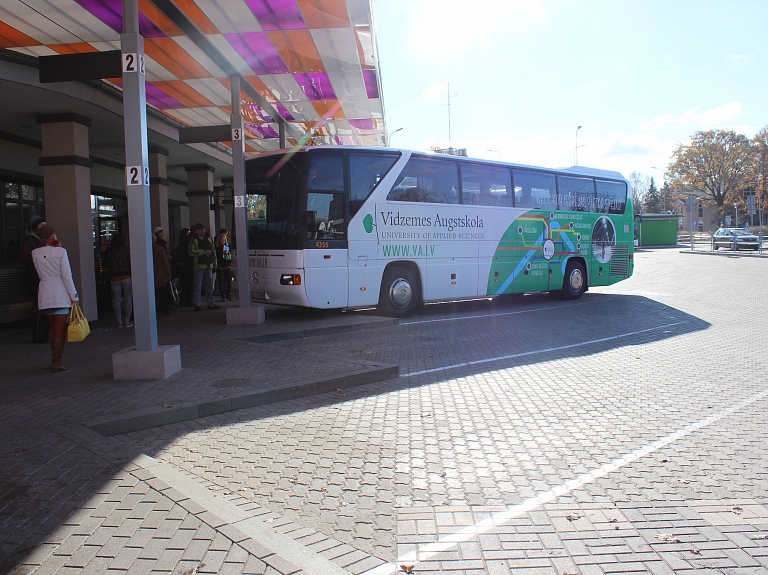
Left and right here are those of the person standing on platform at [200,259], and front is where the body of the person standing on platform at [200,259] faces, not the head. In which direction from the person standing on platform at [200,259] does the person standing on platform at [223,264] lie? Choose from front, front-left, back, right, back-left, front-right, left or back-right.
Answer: back-left

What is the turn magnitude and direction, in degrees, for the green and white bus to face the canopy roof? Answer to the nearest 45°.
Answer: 0° — it already faces it

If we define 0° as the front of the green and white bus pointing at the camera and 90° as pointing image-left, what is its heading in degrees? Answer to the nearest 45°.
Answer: approximately 45°

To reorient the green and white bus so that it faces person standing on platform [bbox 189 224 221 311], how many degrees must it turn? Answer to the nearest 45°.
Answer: approximately 45° to its right

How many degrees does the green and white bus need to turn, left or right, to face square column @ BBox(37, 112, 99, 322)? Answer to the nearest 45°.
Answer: approximately 45° to its right
